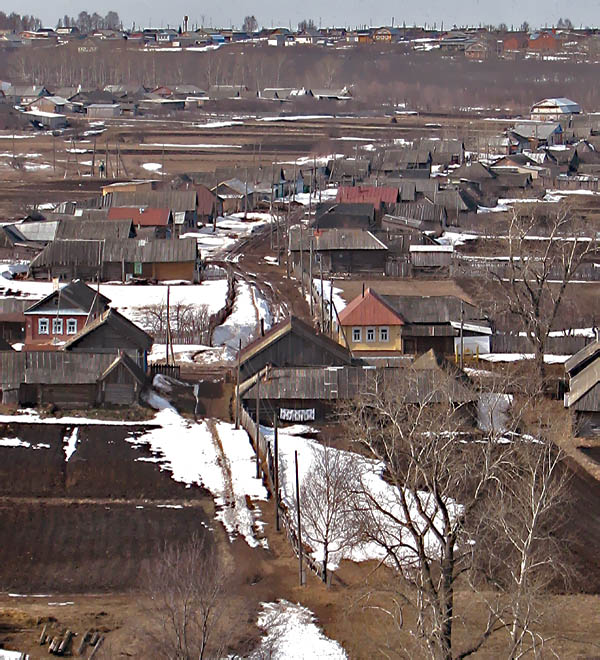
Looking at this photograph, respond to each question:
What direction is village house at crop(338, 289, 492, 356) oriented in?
toward the camera

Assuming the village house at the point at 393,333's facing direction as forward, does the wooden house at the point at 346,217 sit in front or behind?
behind

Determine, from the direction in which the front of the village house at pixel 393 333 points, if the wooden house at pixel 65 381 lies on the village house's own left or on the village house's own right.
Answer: on the village house's own right

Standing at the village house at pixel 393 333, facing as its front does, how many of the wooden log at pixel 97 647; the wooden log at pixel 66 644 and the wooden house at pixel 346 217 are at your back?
1

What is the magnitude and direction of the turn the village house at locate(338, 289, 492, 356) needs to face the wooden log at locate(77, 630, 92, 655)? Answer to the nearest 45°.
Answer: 0° — it already faces it

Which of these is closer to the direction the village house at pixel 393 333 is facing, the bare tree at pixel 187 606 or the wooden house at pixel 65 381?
the bare tree

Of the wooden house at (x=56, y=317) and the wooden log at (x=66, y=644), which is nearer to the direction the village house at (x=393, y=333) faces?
the wooden log

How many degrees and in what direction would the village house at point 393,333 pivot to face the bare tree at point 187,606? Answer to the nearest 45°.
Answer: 0° — it already faces it

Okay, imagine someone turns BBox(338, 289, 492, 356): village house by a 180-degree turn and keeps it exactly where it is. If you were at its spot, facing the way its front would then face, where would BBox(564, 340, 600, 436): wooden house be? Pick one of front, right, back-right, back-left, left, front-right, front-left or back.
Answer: back-right

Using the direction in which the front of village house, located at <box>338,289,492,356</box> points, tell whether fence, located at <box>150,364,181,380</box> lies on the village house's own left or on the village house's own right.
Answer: on the village house's own right

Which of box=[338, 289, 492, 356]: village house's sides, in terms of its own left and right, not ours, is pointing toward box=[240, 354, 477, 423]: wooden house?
front

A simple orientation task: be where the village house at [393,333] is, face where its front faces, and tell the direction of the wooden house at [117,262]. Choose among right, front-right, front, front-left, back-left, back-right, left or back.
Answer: back-right

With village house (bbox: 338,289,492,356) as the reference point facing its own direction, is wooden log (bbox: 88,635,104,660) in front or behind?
in front

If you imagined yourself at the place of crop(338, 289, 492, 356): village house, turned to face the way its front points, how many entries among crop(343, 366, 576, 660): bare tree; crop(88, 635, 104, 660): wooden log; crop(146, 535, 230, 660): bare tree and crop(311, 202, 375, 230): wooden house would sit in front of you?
3

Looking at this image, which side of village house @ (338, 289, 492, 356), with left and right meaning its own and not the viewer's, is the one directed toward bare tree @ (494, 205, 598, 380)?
left

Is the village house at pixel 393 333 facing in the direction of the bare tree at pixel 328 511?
yes

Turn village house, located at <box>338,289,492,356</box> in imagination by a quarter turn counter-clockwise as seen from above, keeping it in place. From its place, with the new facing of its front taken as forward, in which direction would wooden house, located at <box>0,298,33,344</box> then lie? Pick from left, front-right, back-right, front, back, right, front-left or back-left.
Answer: back
